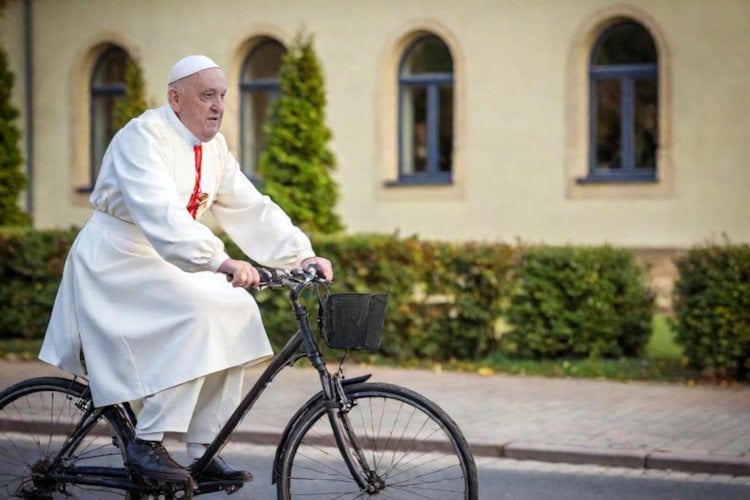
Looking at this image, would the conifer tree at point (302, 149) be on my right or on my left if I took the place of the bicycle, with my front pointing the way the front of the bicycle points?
on my left

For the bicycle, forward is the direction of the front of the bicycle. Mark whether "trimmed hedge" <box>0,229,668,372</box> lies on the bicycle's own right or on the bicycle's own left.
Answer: on the bicycle's own left

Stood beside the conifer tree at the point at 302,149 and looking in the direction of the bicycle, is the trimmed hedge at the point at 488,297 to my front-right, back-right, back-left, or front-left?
front-left

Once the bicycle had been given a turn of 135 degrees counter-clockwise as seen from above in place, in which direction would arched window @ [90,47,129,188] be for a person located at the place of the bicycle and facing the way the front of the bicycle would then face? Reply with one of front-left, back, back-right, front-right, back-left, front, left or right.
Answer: front-right

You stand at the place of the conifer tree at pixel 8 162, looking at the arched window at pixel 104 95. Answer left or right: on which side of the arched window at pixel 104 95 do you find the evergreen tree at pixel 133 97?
right

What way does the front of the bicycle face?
to the viewer's right

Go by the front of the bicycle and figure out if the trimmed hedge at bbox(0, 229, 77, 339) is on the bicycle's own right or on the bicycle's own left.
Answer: on the bicycle's own left

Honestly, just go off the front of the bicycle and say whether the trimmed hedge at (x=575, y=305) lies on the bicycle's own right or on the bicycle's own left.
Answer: on the bicycle's own left

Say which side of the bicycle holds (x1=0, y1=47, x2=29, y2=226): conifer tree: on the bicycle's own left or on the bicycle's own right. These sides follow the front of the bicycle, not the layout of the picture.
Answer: on the bicycle's own left

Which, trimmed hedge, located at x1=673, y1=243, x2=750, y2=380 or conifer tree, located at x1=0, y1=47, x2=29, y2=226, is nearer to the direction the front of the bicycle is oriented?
the trimmed hedge

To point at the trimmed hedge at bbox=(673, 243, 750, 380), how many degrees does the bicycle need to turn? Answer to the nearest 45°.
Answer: approximately 45° to its left

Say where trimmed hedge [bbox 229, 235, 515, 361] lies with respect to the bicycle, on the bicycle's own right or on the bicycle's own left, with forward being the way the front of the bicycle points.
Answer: on the bicycle's own left

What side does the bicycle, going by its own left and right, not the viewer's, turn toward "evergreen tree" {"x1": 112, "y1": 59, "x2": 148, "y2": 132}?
left

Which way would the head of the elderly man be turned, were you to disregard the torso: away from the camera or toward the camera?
toward the camera

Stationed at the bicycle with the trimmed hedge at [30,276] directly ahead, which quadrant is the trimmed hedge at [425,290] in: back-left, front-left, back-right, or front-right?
front-right
